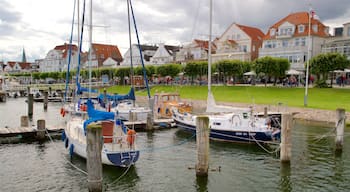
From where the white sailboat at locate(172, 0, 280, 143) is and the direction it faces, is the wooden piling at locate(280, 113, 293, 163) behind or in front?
behind

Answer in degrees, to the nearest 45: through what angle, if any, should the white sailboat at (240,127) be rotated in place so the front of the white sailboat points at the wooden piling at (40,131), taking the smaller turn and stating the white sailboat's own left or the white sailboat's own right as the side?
approximately 45° to the white sailboat's own left

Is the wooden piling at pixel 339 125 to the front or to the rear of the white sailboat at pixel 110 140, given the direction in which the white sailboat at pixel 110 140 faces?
to the rear

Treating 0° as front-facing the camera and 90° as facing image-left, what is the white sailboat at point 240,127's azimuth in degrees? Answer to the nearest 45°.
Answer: approximately 135°

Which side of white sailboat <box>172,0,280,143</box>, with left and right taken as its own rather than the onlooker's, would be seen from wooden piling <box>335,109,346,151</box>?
back

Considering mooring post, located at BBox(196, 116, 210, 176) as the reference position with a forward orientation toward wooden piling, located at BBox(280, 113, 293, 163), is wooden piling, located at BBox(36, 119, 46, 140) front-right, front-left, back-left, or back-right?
back-left

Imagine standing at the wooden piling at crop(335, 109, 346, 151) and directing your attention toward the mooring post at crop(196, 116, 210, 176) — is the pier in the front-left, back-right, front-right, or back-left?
front-right
